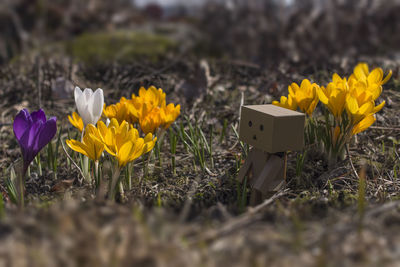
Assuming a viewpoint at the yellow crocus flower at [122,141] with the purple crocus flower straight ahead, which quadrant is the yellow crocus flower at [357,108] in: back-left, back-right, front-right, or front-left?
back-right

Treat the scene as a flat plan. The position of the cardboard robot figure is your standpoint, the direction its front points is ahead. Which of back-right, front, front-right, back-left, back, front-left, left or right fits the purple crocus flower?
front-right

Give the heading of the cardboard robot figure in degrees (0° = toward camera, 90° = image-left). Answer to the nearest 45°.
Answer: approximately 45°
